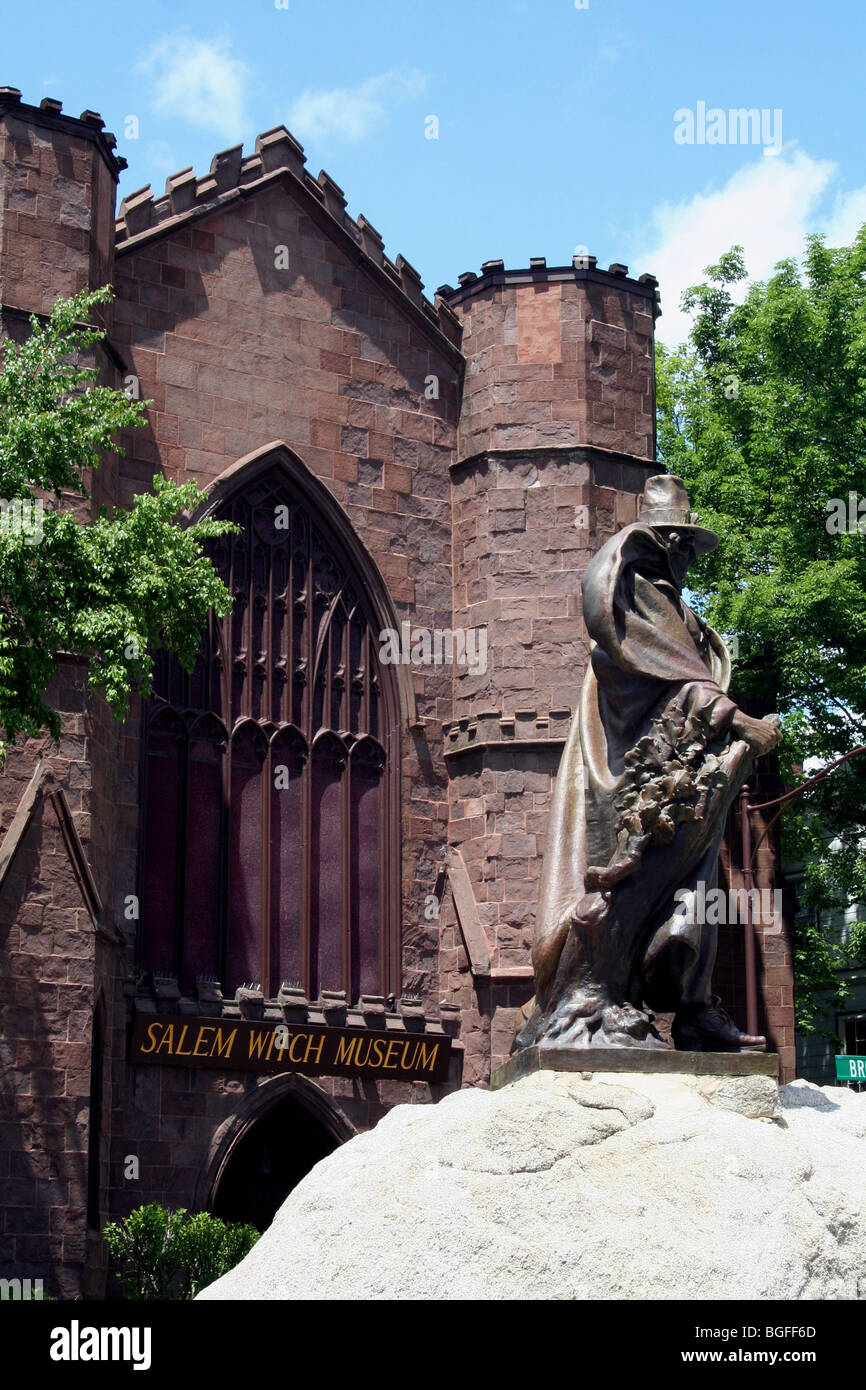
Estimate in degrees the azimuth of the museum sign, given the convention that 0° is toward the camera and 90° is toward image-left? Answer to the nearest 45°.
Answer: approximately 0°

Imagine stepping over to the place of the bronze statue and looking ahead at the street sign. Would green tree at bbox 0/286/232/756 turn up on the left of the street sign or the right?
left

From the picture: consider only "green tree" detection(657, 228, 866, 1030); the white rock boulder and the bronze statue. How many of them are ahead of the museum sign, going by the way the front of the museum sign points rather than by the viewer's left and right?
2

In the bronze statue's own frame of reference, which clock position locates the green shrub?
The green shrub is roughly at 8 o'clock from the bronze statue.

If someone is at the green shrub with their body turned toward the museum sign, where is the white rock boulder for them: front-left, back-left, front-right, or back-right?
back-right

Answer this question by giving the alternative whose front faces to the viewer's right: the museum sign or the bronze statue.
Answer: the bronze statue

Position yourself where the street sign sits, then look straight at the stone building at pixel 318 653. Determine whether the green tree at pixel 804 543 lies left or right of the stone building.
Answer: right

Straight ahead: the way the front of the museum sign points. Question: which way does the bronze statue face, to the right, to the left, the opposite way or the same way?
to the left

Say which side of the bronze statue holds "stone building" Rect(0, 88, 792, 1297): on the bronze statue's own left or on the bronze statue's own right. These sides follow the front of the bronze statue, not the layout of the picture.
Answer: on the bronze statue's own left

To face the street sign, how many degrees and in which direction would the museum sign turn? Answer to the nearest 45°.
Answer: approximately 45° to its left

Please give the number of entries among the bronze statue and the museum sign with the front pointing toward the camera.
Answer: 1

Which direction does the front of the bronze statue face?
to the viewer's right
